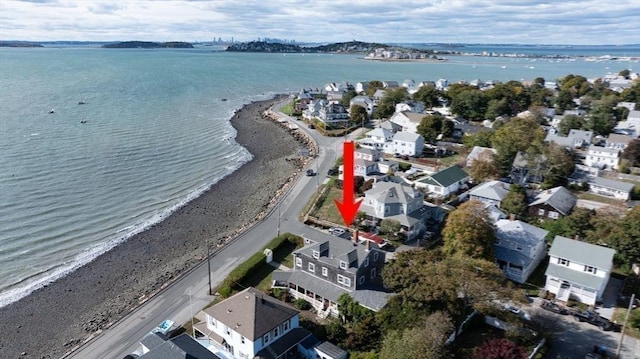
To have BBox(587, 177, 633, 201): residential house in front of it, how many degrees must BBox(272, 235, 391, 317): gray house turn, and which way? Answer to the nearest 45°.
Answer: approximately 180°

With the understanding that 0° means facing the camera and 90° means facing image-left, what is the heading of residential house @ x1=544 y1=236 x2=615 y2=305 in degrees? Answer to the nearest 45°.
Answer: approximately 0°

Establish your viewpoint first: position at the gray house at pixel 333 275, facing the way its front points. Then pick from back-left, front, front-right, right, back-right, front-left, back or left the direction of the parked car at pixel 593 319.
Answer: back-left

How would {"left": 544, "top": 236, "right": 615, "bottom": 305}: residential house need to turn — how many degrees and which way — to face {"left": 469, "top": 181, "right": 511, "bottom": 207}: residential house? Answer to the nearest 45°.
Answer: approximately 135° to its right

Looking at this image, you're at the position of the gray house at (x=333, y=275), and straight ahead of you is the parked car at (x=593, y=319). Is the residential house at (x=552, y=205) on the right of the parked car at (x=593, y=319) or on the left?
left

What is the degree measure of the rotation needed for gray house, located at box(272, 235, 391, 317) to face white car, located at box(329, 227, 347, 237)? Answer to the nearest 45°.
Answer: approximately 135° to its right

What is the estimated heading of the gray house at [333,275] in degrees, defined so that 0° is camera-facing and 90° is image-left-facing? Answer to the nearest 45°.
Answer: approximately 45°

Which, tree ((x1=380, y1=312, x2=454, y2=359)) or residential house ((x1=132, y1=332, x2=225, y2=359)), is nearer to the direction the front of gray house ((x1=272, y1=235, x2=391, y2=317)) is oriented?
the residential house

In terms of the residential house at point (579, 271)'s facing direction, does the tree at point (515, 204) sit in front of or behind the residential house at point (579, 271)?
behind

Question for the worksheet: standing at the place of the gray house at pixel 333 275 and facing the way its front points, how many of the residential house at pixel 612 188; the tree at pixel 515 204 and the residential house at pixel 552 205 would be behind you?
3
